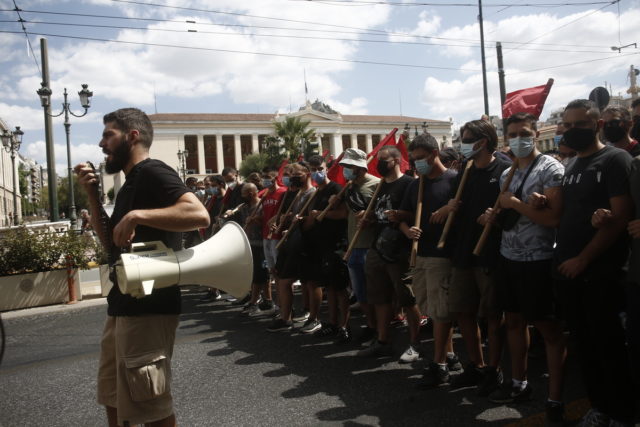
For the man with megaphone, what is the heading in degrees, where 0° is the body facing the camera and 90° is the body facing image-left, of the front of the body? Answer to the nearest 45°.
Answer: approximately 90°

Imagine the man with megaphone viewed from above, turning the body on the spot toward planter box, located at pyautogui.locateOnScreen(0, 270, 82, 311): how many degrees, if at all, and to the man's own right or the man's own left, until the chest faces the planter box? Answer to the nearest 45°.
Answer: approximately 90° to the man's own right

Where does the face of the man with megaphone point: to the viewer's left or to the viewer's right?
to the viewer's left
